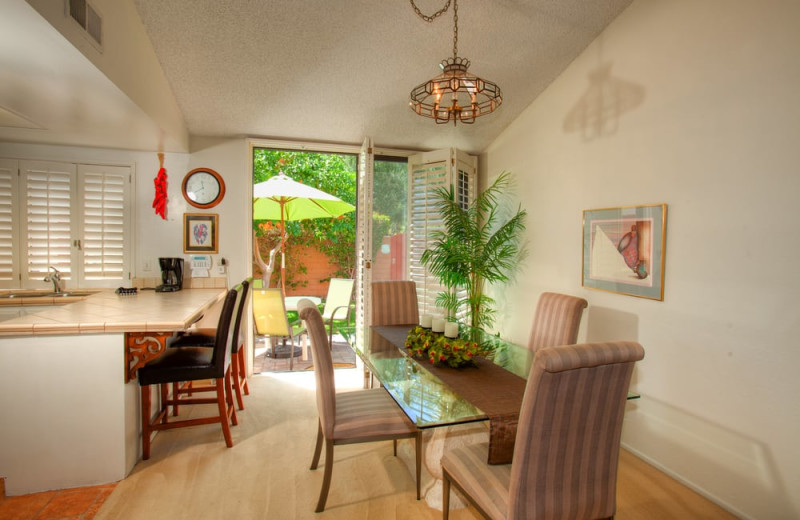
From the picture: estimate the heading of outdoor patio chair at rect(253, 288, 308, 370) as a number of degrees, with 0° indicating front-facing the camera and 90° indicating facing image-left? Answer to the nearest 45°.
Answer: approximately 225°

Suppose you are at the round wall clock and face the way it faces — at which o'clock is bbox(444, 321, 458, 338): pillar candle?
The pillar candle is roughly at 11 o'clock from the round wall clock.

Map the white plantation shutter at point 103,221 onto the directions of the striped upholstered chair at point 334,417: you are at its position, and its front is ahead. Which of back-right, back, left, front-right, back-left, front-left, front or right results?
back-left

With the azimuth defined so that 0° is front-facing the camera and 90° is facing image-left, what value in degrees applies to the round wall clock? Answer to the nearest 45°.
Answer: approximately 0°

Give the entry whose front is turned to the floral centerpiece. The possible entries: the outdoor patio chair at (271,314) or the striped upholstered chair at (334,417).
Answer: the striped upholstered chair

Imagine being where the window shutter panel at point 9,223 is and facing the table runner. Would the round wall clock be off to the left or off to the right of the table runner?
left

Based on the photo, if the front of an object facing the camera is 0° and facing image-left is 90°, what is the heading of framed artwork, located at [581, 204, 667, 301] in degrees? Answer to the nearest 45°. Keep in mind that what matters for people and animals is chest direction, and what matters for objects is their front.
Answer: approximately 45°

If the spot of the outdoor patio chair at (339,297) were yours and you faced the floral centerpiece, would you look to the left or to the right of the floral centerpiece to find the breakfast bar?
right

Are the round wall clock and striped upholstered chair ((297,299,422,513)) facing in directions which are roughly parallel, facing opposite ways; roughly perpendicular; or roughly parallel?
roughly perpendicular

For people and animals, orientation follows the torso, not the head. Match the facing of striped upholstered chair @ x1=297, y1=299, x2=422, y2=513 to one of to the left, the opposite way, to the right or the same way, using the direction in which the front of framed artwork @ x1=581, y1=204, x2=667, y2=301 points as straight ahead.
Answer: the opposite way
